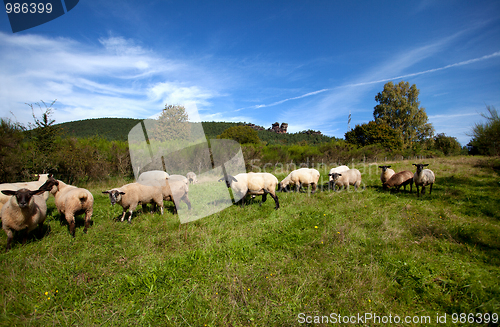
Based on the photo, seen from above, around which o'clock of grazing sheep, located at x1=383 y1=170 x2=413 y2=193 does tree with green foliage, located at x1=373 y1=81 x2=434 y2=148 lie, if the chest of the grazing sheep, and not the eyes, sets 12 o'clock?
The tree with green foliage is roughly at 3 o'clock from the grazing sheep.

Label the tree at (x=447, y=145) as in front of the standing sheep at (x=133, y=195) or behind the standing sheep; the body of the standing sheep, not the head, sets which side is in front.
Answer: behind

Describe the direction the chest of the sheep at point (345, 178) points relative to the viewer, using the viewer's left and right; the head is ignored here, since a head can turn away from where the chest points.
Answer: facing the viewer and to the left of the viewer

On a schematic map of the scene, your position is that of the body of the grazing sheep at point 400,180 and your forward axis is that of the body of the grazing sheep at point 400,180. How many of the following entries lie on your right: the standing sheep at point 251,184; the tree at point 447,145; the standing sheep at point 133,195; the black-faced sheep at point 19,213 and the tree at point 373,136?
2

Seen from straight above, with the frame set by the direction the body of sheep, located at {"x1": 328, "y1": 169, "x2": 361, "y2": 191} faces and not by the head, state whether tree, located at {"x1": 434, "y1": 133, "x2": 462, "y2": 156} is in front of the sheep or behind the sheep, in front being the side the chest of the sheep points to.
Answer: behind

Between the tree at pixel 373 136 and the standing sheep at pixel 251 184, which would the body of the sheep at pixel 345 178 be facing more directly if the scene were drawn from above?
the standing sheep

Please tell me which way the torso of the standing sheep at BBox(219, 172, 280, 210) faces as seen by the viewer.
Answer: to the viewer's left

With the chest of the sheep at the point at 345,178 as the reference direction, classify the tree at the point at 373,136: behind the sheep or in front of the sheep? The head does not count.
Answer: behind

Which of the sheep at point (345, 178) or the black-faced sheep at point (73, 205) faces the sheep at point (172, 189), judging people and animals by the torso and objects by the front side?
the sheep at point (345, 178)

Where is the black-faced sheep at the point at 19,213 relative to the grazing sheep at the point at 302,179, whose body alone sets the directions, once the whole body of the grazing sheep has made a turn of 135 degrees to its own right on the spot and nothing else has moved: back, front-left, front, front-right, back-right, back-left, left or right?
back

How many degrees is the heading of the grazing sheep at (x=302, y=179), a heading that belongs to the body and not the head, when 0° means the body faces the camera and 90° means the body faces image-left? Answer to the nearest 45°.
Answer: approximately 90°
